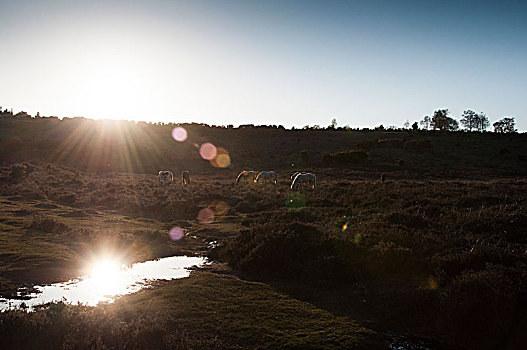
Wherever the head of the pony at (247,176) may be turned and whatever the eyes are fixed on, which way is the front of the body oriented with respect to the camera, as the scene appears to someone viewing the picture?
to the viewer's left

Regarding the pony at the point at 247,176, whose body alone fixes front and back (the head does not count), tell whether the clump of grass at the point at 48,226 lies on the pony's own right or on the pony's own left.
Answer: on the pony's own left

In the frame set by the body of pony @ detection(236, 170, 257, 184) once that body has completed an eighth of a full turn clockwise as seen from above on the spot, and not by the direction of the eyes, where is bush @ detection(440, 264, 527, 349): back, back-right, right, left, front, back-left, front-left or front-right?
back-left

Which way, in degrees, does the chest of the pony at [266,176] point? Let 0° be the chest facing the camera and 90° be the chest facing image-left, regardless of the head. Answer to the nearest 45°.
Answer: approximately 90°

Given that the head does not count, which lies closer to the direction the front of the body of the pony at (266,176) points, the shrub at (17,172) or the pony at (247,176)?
the shrub

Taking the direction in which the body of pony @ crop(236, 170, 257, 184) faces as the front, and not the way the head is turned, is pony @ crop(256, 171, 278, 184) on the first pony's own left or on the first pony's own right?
on the first pony's own left

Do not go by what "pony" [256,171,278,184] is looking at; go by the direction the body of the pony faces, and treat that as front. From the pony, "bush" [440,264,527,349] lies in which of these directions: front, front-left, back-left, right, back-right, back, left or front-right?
left

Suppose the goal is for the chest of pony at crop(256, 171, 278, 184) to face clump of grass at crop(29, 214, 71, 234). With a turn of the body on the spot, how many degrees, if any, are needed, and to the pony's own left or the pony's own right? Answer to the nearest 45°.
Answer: approximately 90° to the pony's own left

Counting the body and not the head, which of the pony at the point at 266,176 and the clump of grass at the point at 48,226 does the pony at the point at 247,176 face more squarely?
the clump of grass

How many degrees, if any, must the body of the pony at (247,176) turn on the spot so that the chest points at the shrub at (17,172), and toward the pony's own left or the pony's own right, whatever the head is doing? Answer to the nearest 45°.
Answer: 0° — it already faces it

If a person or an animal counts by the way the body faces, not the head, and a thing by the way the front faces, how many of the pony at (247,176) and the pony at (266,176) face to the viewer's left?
2
